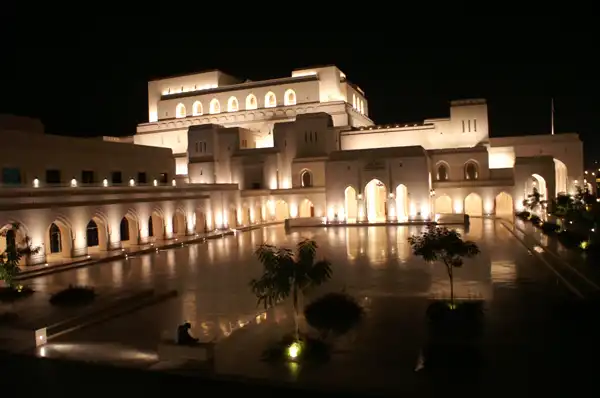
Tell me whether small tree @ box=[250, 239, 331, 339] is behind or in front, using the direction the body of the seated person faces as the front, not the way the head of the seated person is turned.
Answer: in front

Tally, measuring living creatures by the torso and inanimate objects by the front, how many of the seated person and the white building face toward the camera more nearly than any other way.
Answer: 1

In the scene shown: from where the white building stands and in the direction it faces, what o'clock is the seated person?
The seated person is roughly at 12 o'clock from the white building.

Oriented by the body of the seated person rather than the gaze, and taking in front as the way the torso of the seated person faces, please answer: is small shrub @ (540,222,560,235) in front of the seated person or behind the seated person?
in front

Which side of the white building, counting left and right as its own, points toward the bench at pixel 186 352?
front

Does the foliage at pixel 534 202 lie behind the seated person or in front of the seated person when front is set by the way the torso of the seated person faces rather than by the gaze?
in front

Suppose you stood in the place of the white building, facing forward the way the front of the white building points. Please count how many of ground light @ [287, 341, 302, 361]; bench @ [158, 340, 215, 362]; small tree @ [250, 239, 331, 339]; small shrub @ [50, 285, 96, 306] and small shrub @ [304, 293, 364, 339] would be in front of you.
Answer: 5

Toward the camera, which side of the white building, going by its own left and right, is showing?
front

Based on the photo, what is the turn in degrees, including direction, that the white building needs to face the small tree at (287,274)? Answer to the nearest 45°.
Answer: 0° — it already faces it
